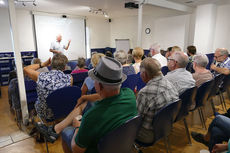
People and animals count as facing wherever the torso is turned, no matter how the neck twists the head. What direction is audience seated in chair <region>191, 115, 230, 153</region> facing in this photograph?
to the viewer's left

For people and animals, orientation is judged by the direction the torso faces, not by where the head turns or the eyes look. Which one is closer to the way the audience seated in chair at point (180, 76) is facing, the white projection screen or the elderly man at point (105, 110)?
the white projection screen

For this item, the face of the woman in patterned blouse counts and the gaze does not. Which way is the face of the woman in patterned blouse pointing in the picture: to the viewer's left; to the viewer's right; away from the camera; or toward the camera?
away from the camera

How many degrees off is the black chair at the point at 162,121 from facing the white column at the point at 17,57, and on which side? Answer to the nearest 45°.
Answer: approximately 45° to its left

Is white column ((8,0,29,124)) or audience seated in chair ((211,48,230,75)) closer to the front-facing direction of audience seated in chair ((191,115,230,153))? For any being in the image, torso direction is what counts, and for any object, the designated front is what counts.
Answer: the white column

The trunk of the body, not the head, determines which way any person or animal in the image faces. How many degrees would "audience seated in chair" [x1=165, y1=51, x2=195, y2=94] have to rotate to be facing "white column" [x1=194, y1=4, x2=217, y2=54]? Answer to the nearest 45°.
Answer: approximately 45° to their right

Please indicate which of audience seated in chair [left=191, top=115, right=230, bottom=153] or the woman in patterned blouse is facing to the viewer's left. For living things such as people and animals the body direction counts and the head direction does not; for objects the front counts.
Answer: the audience seated in chair

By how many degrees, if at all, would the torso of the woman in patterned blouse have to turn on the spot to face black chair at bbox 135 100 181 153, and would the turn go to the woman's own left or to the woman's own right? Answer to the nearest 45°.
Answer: approximately 135° to the woman's own right

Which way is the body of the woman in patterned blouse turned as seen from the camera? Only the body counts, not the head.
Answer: away from the camera

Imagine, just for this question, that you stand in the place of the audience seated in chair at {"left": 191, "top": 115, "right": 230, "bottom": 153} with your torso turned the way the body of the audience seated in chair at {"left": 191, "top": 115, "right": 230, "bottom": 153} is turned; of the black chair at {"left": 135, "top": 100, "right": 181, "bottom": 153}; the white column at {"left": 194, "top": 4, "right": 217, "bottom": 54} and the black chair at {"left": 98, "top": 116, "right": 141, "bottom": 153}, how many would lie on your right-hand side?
1

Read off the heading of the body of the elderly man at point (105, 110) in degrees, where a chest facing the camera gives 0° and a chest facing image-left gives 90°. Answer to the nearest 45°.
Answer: approximately 135°

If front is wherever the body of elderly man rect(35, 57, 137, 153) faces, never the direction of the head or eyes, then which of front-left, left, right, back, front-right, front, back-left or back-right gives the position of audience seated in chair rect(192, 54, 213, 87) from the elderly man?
right

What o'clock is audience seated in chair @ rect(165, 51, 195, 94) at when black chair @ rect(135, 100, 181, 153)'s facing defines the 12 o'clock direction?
The audience seated in chair is roughly at 2 o'clock from the black chair.

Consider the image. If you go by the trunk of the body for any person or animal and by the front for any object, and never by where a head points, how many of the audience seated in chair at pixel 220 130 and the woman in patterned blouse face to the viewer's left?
1
